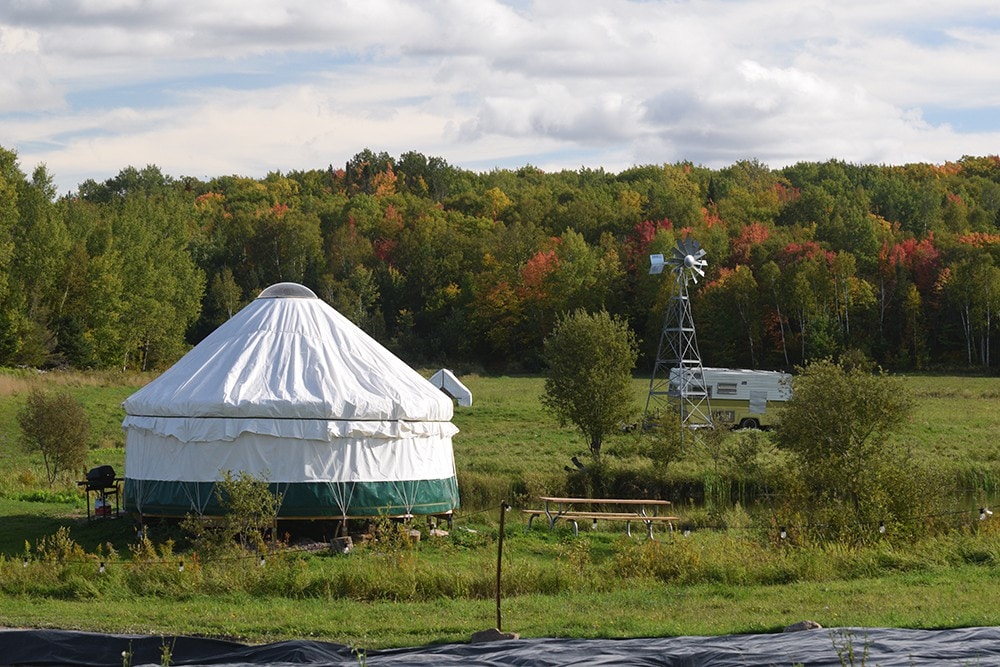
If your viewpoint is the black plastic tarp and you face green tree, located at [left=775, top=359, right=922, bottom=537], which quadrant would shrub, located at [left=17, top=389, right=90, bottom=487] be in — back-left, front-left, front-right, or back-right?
front-left

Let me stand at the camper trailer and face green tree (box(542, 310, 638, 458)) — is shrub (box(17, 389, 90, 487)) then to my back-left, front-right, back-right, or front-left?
front-right

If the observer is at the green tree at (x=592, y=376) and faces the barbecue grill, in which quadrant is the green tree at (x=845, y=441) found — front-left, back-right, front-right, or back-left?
front-left

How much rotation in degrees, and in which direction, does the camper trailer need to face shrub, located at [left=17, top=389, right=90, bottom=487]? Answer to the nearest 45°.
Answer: approximately 45° to its left

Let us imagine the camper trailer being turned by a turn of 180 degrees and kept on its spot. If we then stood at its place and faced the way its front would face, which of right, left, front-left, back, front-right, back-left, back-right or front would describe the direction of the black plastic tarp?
right

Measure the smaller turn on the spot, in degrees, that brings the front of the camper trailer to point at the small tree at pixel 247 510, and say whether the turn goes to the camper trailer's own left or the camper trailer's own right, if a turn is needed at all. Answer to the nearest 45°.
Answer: approximately 90° to the camper trailer's own left

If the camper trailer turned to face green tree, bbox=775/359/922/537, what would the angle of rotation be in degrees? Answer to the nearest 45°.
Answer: approximately 90° to its left

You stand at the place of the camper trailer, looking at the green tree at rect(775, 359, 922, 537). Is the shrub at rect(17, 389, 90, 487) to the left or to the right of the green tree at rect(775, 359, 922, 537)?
right

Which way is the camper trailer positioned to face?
to the viewer's left
